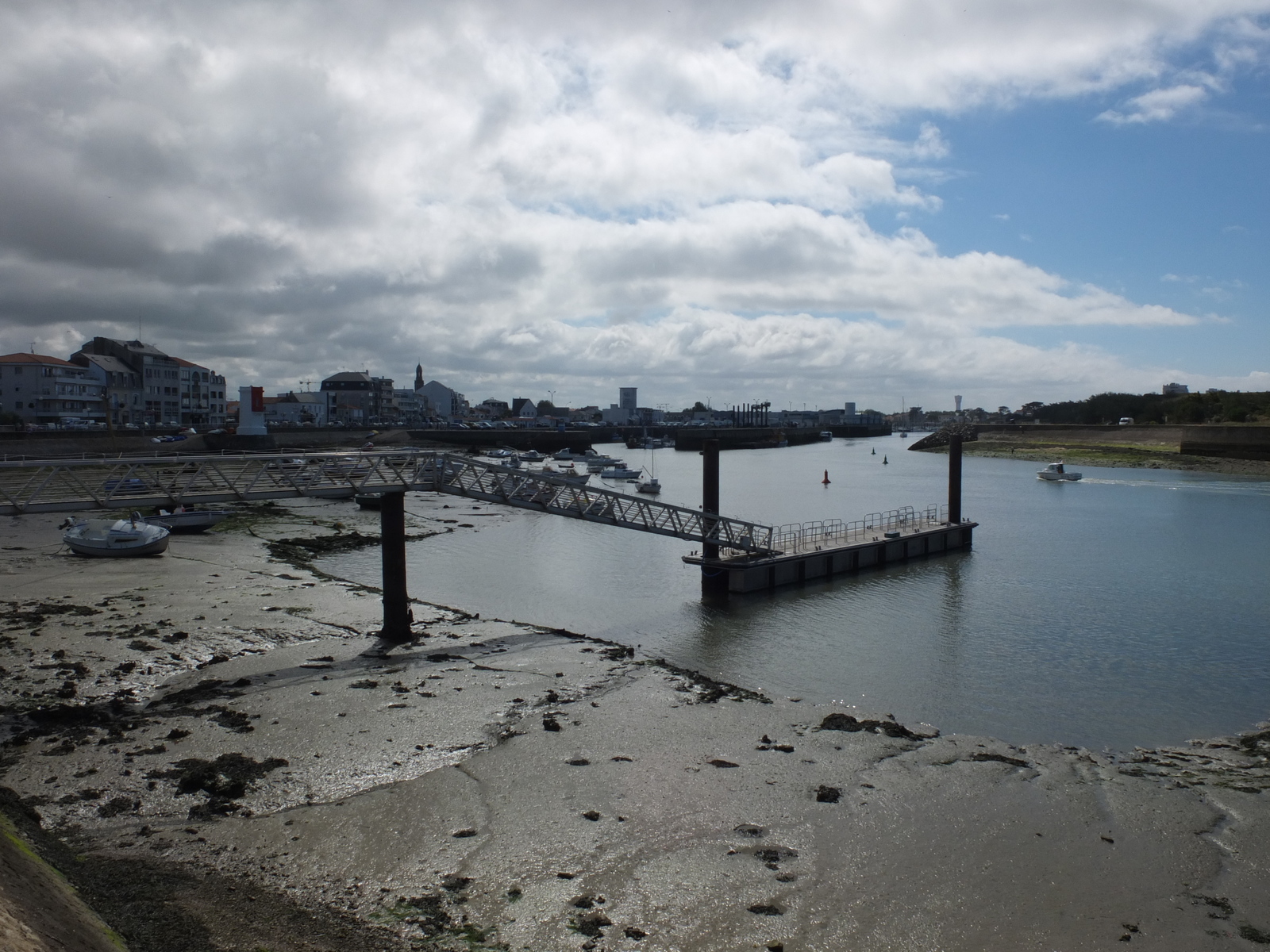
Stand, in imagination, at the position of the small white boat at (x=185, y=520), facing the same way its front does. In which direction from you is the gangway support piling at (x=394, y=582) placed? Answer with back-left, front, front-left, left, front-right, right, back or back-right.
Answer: right

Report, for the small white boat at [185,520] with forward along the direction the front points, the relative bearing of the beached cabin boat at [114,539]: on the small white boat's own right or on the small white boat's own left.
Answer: on the small white boat's own right

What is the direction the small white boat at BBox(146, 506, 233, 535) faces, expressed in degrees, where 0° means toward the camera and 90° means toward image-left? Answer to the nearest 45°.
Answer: approximately 270°

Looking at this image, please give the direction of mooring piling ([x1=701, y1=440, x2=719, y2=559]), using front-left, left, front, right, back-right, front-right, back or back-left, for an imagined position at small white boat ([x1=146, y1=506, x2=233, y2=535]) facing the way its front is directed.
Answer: front-right

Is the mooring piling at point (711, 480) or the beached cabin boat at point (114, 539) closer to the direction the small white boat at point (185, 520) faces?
the mooring piling
